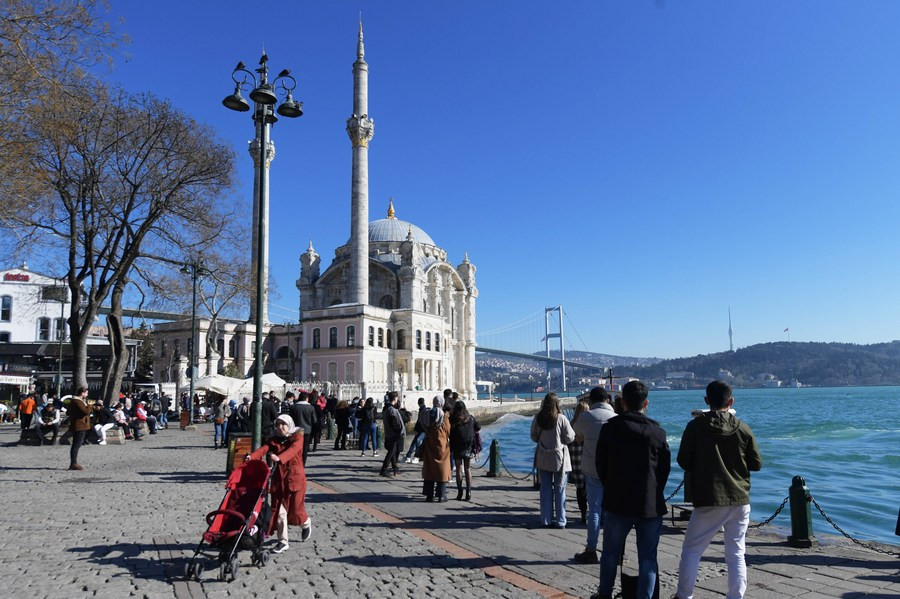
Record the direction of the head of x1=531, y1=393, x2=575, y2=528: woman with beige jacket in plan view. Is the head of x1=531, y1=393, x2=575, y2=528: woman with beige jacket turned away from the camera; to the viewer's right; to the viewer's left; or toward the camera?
away from the camera

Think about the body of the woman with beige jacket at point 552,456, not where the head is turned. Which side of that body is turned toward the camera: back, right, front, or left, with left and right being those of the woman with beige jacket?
back

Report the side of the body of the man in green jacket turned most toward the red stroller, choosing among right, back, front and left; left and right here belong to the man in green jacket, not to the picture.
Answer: left

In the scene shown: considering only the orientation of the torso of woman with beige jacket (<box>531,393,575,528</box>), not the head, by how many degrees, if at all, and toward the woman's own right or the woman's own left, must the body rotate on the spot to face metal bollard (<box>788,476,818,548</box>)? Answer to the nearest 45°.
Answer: approximately 90° to the woman's own right

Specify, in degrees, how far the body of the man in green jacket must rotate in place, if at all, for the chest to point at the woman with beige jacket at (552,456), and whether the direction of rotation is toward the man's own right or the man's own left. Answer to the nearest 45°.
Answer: approximately 45° to the man's own left

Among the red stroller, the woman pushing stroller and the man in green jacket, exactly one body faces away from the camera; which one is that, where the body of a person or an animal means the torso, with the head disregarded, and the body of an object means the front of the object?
the man in green jacket

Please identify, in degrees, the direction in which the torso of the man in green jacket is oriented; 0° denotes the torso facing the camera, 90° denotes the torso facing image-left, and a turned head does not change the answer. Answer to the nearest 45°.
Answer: approximately 180°

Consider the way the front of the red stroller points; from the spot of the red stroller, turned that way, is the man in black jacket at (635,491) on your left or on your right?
on your left

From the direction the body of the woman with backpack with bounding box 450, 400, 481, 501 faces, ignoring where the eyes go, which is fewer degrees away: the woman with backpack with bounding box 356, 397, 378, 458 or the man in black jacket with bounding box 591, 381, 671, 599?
the woman with backpack

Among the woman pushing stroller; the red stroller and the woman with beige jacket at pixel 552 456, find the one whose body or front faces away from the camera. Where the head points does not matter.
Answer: the woman with beige jacket

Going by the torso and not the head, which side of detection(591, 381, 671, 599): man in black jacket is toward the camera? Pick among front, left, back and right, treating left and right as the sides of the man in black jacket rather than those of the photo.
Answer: back
